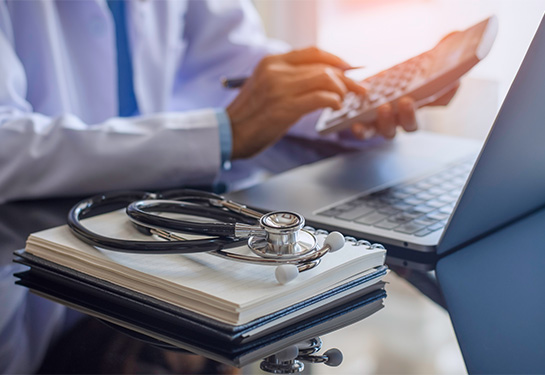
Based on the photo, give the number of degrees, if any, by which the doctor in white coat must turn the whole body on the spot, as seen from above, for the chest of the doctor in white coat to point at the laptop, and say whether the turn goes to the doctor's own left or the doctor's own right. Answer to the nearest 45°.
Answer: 0° — they already face it

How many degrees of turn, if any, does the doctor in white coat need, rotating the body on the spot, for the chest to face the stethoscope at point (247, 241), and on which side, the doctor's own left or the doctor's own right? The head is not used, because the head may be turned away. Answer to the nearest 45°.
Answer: approximately 45° to the doctor's own right

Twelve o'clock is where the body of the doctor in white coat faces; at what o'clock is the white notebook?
The white notebook is roughly at 1 o'clock from the doctor in white coat.

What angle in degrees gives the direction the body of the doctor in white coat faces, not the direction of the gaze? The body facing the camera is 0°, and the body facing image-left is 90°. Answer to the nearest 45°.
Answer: approximately 315°

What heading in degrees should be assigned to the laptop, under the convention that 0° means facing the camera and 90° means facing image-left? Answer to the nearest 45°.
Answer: approximately 135°
